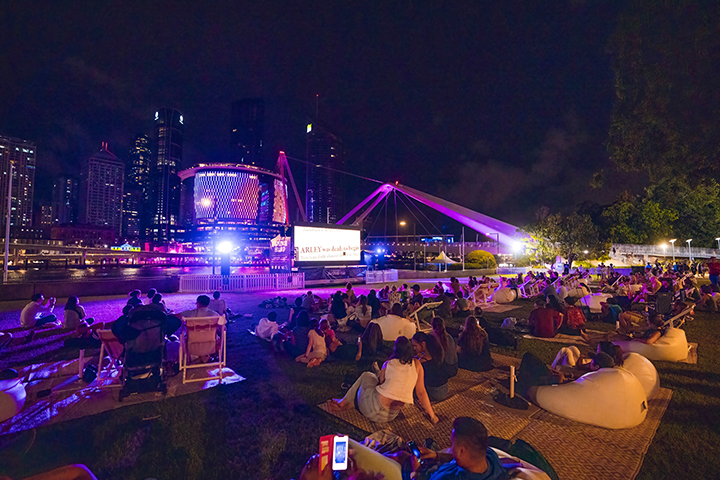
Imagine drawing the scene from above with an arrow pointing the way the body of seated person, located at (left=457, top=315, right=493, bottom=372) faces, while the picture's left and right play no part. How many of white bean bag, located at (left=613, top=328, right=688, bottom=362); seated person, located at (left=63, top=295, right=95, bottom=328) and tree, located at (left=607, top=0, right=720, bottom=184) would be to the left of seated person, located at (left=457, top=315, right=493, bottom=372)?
1

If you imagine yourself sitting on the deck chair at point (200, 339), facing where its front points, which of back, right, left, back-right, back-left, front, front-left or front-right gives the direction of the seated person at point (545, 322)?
right

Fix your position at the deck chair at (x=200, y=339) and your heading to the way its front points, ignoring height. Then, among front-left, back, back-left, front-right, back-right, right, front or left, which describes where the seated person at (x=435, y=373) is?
back-right

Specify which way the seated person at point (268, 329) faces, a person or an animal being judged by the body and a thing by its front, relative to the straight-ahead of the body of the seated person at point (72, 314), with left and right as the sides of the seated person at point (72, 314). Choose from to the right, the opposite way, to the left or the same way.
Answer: the same way

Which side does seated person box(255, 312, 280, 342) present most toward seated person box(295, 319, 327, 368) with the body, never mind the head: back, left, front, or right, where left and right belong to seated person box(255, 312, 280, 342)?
right

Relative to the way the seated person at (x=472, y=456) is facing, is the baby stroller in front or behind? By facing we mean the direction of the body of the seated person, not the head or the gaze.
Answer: in front

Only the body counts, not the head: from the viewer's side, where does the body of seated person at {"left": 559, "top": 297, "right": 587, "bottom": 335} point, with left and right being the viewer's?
facing away from the viewer and to the left of the viewer

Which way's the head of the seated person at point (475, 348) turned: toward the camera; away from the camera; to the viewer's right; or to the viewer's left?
away from the camera

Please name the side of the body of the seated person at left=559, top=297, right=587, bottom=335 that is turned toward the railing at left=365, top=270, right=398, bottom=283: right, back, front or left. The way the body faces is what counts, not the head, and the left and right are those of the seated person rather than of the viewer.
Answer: front

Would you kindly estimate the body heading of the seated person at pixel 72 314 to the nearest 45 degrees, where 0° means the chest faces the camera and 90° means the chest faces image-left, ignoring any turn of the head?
approximately 225°

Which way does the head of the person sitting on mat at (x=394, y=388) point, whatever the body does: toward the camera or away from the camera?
away from the camera

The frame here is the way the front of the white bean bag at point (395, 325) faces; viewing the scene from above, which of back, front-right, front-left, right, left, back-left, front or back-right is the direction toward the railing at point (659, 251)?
front-right

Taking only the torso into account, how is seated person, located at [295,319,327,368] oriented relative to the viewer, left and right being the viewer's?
facing away from the viewer and to the left of the viewer

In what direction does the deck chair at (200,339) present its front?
away from the camera

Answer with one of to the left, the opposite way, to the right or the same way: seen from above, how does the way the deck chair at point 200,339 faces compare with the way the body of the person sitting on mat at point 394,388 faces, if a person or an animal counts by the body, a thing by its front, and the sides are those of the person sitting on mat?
the same way

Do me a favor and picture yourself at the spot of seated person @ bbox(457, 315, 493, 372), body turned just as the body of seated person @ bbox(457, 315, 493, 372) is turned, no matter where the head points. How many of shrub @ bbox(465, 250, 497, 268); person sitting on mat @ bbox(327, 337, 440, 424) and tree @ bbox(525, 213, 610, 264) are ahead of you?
2

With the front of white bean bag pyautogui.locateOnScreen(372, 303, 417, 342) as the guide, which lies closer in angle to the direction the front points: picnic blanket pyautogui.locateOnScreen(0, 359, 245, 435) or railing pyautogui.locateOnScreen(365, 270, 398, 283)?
the railing

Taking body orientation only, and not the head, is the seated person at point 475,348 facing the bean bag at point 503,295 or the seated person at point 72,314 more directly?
the bean bag

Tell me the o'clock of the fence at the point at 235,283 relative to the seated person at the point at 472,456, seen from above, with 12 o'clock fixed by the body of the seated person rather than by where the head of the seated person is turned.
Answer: The fence is roughly at 12 o'clock from the seated person.

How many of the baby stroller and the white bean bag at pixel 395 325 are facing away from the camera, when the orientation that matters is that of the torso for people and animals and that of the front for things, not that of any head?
2

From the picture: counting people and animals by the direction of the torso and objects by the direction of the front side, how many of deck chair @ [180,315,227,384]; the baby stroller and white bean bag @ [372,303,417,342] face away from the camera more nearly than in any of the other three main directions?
3
